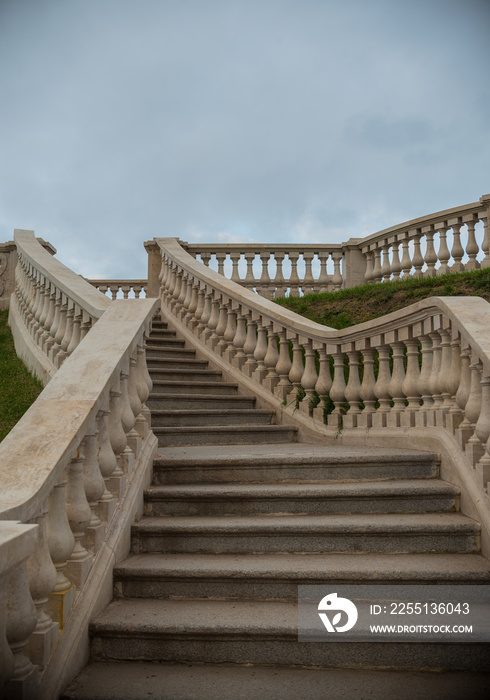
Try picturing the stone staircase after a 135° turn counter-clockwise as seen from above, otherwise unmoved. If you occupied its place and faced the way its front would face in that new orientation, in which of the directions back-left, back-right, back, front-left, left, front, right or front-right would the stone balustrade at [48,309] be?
left

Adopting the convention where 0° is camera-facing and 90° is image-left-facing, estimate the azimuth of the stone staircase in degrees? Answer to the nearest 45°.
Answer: approximately 0°
